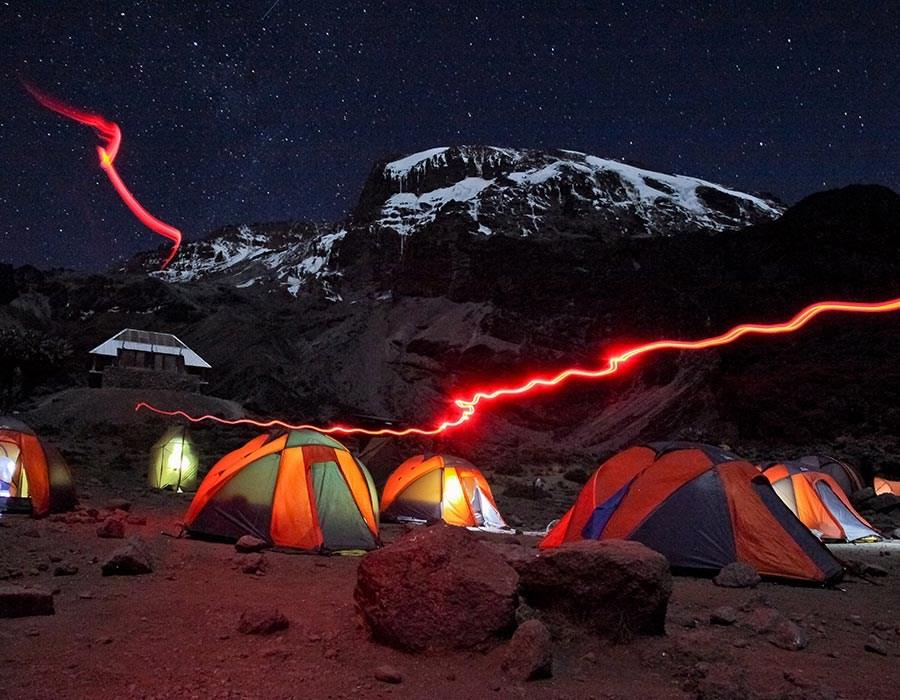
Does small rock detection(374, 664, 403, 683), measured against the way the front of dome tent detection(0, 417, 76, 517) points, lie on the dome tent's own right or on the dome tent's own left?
on the dome tent's own left

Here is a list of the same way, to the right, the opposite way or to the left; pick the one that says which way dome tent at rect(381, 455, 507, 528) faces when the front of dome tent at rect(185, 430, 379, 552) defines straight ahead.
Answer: the same way

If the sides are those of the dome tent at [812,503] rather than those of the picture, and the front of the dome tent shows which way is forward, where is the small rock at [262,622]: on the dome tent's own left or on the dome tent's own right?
on the dome tent's own right

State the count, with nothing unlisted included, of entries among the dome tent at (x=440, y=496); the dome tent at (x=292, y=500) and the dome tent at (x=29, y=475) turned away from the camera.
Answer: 0

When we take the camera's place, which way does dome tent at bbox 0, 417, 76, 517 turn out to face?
facing the viewer and to the left of the viewer

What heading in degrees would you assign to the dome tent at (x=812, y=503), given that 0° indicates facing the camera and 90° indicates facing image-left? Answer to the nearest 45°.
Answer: approximately 315°

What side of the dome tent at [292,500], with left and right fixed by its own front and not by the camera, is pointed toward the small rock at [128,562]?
right

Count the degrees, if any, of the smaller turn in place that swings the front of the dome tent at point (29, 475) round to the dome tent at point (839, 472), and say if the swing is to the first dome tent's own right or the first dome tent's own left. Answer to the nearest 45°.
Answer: approximately 135° to the first dome tent's own left

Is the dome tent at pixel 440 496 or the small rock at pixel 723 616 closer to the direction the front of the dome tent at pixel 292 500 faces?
the small rock

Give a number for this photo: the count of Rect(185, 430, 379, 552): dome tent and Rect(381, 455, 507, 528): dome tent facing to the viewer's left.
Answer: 0

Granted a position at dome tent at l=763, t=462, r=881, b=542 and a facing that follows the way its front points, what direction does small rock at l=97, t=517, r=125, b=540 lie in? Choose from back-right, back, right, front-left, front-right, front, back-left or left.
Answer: right

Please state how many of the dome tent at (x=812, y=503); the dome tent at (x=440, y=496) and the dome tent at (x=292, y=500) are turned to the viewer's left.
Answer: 0

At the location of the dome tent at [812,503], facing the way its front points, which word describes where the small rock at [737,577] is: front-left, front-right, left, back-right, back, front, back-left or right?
front-right

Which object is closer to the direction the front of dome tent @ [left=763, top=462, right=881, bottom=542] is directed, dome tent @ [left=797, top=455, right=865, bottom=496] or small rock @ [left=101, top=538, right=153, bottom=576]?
the small rock

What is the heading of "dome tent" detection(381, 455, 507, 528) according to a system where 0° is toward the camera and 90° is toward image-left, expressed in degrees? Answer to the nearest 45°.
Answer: approximately 315°
